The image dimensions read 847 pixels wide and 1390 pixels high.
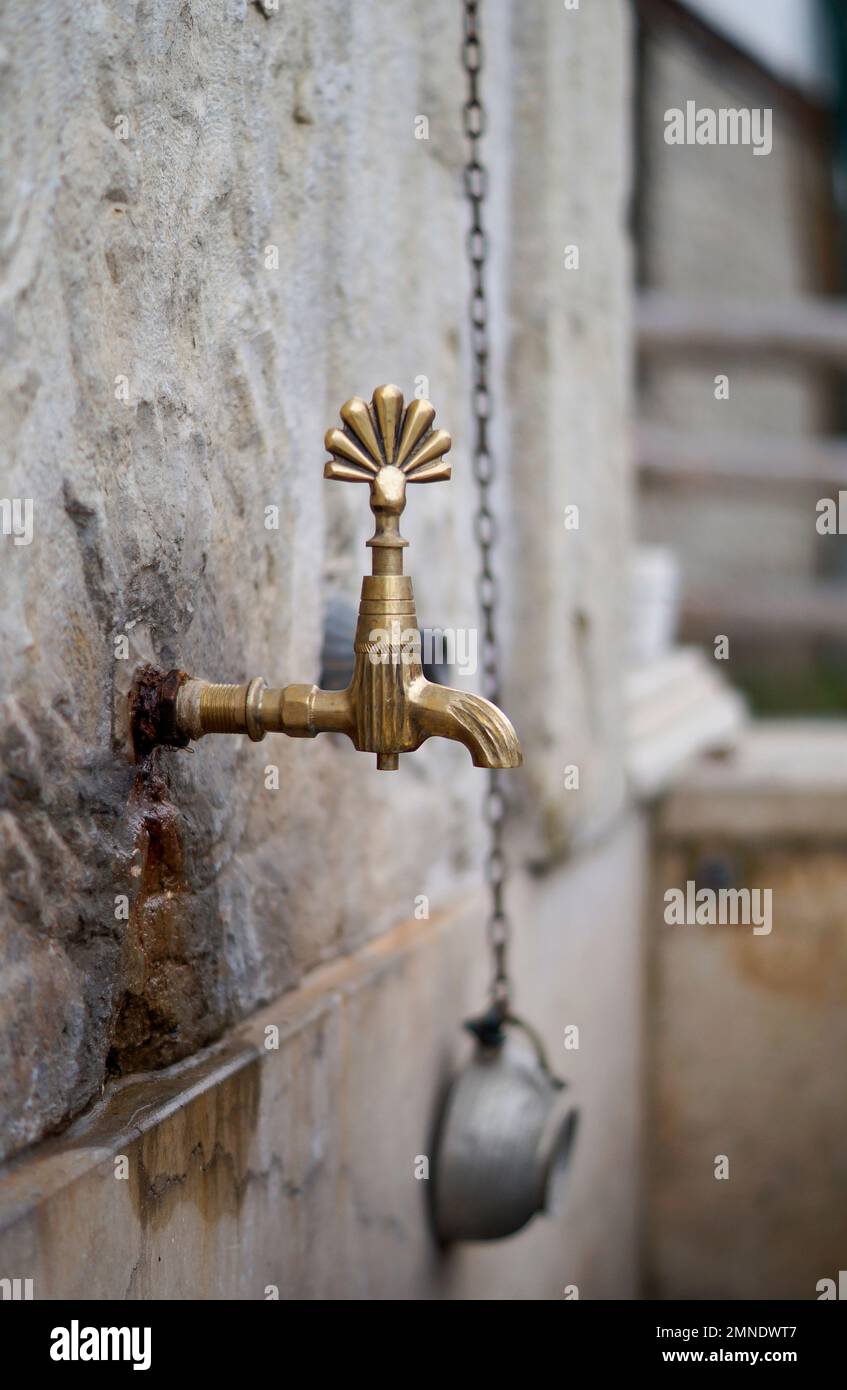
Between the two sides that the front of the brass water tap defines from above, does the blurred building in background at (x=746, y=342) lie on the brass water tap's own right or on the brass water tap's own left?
on the brass water tap's own left

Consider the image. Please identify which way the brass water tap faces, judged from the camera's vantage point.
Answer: facing to the right of the viewer
